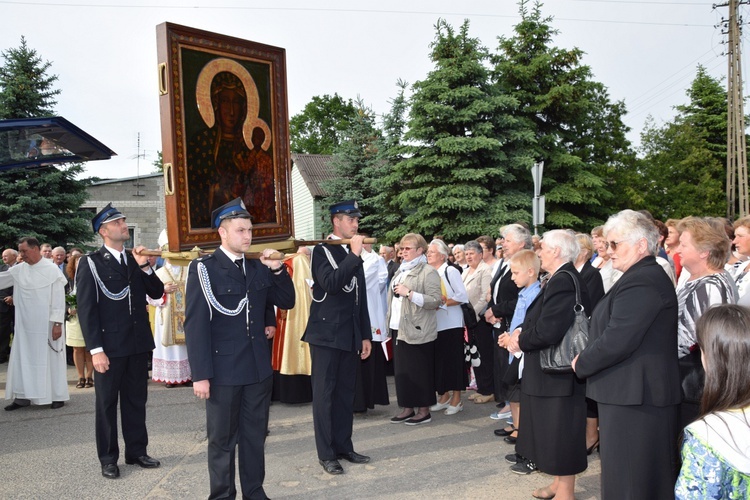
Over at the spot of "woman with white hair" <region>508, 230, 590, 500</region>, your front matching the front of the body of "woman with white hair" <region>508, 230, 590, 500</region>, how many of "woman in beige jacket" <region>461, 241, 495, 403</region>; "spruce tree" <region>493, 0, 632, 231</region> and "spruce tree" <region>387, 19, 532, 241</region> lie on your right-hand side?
3

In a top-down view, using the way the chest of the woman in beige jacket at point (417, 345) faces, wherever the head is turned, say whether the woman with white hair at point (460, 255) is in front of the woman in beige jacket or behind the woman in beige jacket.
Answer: behind

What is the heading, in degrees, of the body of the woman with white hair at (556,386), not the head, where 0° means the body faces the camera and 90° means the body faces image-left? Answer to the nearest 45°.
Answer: approximately 90°

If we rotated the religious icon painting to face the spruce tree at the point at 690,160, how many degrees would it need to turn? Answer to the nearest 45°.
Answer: approximately 90° to its left

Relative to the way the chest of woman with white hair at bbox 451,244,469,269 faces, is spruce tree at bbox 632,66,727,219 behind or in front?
behind

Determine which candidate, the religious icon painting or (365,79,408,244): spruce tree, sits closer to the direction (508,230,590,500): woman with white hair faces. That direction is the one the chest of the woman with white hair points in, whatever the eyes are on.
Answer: the religious icon painting

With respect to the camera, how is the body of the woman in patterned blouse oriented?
to the viewer's left

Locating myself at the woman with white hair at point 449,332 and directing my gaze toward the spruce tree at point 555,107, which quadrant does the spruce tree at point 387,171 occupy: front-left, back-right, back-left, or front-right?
front-left

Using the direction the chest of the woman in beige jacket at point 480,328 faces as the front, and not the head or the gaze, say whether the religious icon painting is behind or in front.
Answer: in front

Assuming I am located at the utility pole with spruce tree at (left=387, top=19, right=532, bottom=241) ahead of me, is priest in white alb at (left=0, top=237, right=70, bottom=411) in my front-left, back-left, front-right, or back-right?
front-left

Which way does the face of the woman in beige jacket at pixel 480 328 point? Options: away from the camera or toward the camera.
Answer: toward the camera

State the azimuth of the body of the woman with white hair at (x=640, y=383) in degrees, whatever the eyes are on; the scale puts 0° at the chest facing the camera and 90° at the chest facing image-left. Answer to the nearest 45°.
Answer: approximately 90°

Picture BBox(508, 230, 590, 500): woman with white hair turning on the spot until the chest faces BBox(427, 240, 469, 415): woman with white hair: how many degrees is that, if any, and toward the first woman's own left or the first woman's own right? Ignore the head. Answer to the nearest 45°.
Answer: approximately 45° to the first woman's own right

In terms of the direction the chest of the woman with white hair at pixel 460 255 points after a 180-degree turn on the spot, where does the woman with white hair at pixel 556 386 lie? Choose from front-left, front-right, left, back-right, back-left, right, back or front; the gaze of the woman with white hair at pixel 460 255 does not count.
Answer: back-right

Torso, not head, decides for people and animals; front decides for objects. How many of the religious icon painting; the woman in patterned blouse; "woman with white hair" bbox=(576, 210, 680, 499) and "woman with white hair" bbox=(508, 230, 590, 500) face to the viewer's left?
3

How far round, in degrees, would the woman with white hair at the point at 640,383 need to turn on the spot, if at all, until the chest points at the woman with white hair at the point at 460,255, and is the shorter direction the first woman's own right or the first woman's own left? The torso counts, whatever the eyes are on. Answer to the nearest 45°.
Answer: approximately 90° to the first woman's own right
